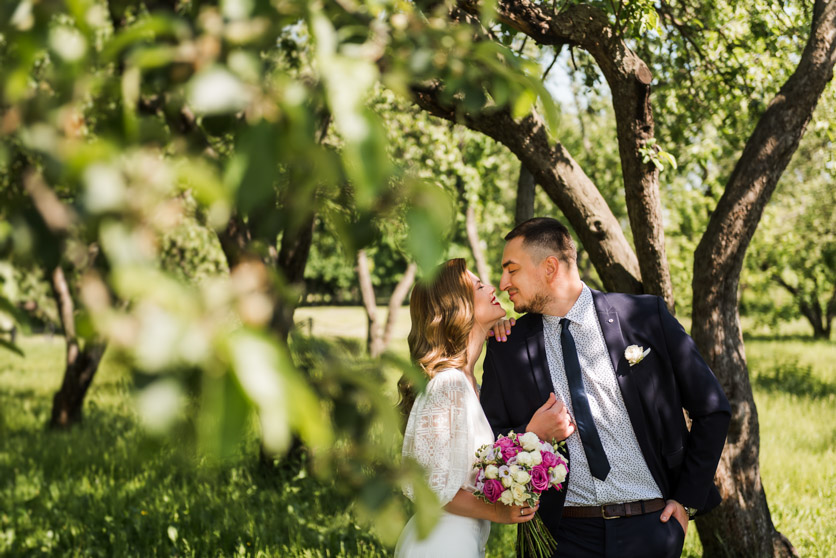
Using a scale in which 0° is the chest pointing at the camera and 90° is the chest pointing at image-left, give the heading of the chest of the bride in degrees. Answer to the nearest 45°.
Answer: approximately 270°

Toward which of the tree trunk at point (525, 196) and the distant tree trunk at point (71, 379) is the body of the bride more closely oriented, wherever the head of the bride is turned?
the tree trunk at point (525, 196)

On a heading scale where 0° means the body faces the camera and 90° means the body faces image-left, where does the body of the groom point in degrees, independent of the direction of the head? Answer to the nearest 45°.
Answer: approximately 0°

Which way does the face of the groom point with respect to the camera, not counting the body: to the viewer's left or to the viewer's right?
to the viewer's left

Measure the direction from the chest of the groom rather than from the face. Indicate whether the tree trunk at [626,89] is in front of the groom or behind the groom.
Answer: behind

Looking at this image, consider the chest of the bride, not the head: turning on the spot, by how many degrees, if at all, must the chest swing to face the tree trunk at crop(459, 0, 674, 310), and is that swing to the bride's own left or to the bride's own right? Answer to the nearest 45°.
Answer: approximately 90° to the bride's own left

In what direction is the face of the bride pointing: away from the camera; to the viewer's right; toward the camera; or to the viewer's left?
to the viewer's right

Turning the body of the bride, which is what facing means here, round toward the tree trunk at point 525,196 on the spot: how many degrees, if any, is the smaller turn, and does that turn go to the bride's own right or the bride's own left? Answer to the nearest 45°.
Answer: approximately 90° to the bride's own left

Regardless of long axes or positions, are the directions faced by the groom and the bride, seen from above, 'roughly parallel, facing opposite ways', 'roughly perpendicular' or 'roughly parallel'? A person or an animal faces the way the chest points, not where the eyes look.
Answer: roughly perpendicular
